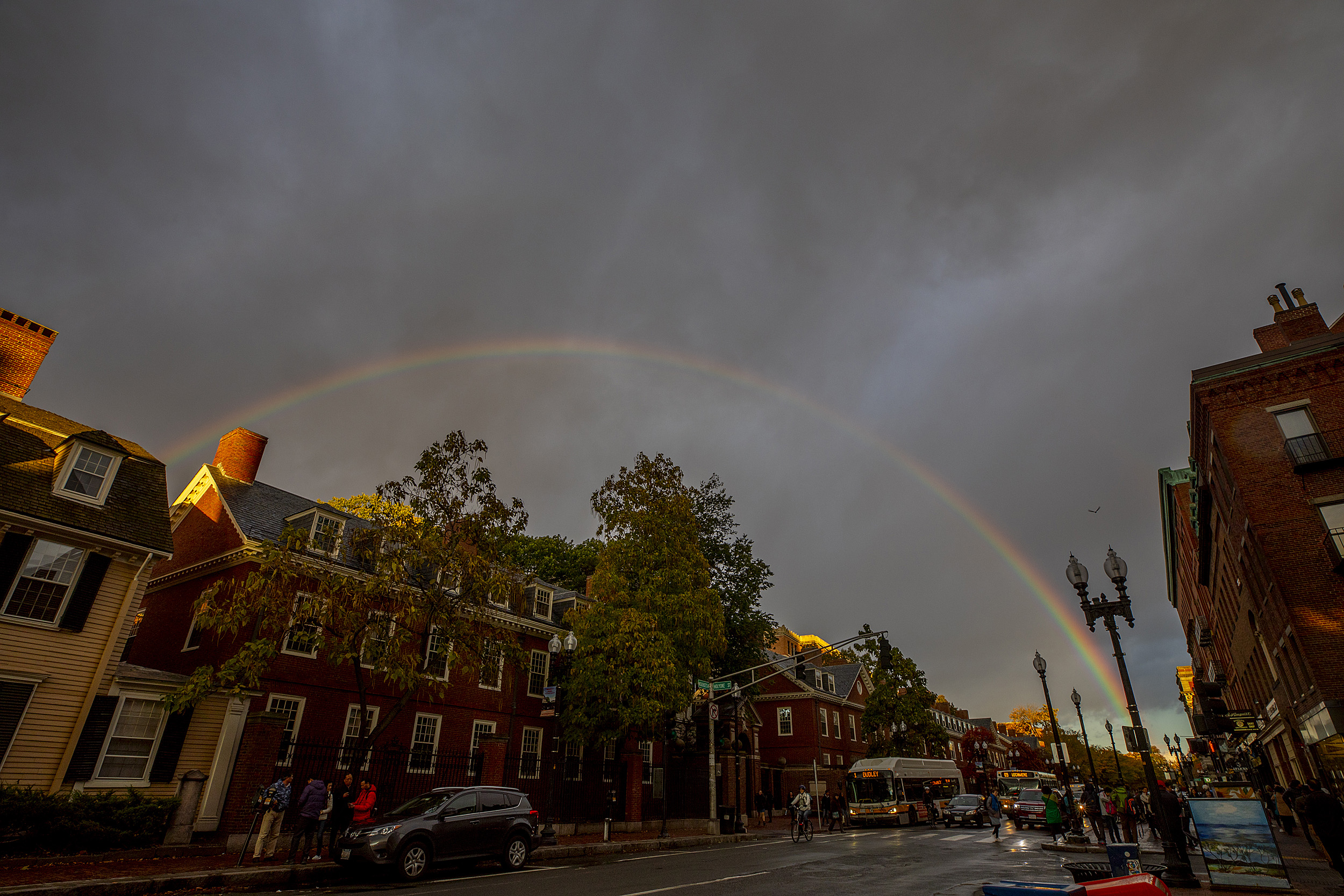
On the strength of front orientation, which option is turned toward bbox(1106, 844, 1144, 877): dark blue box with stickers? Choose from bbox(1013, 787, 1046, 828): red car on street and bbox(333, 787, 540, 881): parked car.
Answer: bbox(1013, 787, 1046, 828): red car on street

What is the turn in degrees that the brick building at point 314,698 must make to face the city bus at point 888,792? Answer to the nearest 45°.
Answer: approximately 45° to its left

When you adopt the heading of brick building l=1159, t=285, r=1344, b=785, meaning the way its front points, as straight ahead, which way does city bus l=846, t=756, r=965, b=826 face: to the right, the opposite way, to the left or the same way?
to the left

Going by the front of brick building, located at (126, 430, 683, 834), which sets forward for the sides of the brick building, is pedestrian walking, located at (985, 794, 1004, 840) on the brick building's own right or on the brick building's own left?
on the brick building's own left

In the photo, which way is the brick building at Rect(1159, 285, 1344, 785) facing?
to the viewer's left

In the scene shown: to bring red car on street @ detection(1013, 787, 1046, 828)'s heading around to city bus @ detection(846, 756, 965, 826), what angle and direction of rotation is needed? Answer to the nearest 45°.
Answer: approximately 90° to its right

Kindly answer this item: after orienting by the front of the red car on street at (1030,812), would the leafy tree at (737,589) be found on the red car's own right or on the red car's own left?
on the red car's own right
